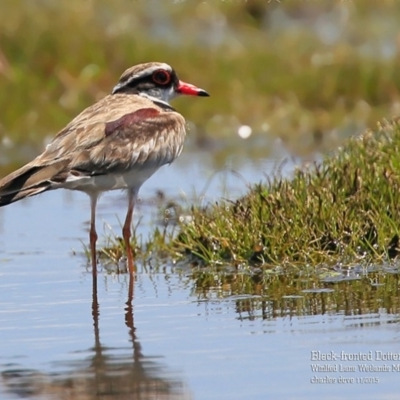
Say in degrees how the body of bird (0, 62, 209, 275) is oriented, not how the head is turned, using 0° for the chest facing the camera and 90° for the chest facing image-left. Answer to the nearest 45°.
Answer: approximately 270°
